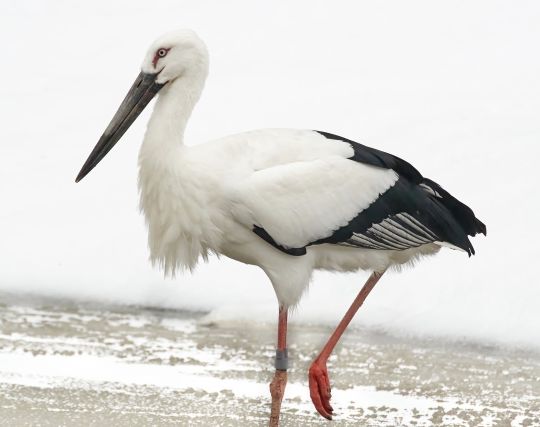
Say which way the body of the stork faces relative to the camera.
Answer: to the viewer's left
